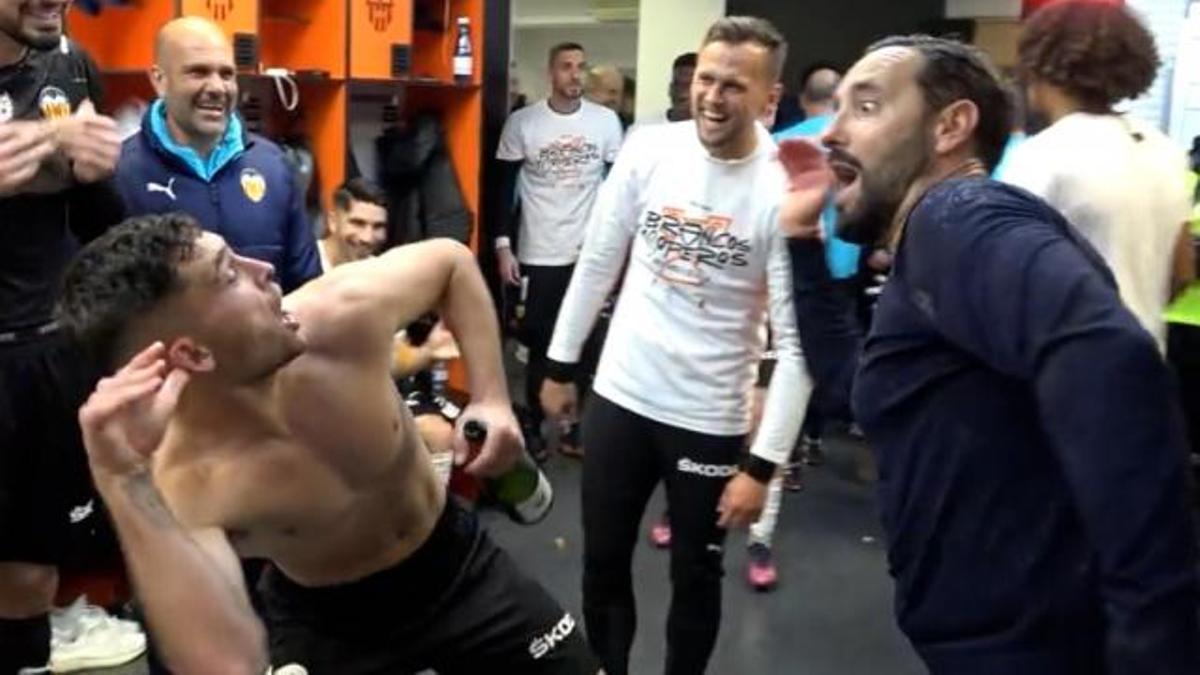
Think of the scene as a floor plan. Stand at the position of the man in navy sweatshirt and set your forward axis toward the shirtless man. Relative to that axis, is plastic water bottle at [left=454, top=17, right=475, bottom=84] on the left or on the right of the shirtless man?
right

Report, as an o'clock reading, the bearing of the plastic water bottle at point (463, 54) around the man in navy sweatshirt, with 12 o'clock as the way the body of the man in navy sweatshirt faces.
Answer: The plastic water bottle is roughly at 2 o'clock from the man in navy sweatshirt.

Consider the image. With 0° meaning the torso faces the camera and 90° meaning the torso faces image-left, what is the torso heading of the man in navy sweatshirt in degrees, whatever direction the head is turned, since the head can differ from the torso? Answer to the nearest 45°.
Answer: approximately 90°

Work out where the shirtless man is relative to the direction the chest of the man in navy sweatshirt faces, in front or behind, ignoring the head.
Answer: in front

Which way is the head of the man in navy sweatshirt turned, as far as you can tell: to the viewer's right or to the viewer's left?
to the viewer's left

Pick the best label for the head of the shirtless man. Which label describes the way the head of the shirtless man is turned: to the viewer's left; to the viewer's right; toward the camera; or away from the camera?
to the viewer's right

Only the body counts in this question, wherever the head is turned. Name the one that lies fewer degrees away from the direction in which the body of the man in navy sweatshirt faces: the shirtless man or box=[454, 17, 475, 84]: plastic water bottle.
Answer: the shirtless man
